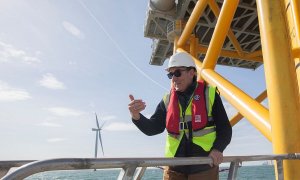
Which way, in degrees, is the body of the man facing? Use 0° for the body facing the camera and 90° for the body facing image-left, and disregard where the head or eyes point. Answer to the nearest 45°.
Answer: approximately 45°

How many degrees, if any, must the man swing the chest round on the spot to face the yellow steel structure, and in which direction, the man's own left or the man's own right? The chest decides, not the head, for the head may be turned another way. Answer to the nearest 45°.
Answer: approximately 180°

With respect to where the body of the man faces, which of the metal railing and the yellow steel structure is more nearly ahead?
the metal railing
